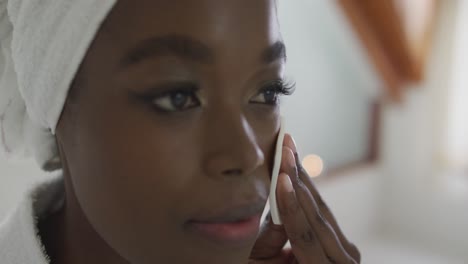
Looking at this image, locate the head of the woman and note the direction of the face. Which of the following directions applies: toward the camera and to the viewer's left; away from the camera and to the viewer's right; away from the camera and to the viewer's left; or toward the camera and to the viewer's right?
toward the camera and to the viewer's right

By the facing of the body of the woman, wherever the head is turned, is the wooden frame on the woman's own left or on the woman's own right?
on the woman's own left

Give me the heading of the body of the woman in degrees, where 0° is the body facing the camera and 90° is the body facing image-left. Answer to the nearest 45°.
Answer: approximately 315°
